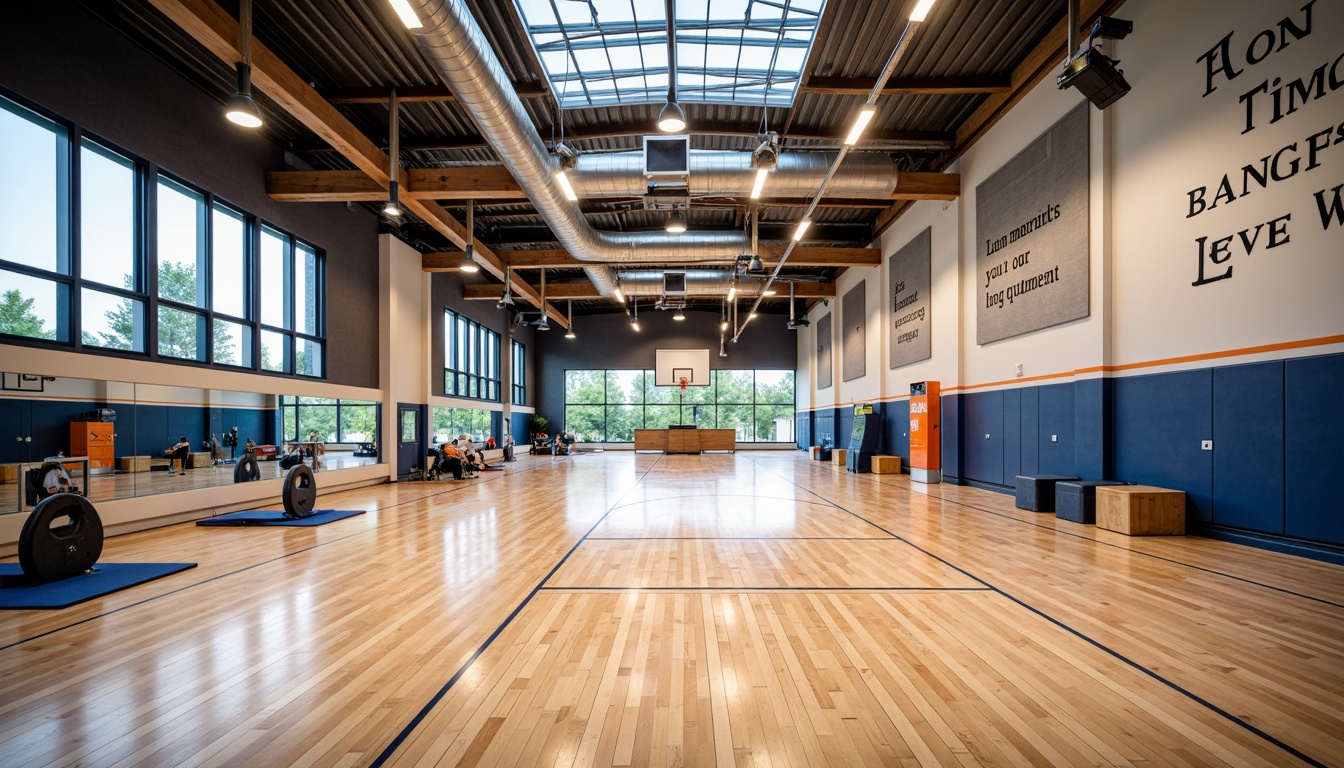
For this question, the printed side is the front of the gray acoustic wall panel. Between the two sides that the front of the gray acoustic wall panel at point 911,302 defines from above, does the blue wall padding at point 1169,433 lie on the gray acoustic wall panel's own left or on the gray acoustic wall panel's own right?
on the gray acoustic wall panel's own left

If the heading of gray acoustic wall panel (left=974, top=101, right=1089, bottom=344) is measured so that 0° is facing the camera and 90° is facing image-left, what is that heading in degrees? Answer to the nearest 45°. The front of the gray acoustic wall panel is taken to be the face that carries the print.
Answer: approximately 45°

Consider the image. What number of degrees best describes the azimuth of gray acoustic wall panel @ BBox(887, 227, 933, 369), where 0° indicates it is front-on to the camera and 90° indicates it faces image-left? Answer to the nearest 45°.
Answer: approximately 45°

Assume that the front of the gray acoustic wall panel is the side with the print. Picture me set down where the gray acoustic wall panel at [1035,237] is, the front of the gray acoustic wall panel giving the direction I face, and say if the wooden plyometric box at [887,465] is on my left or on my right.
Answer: on my right
